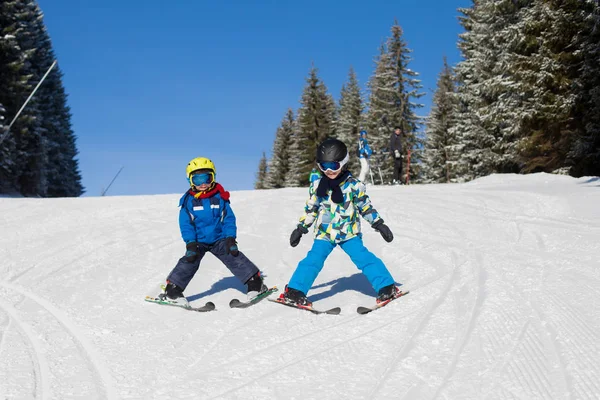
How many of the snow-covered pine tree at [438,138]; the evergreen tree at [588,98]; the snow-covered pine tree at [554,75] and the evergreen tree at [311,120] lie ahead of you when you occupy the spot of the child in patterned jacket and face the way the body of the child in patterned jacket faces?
0

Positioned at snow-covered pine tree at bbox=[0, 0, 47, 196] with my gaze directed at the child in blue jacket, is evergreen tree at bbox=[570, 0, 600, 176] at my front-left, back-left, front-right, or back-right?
front-left

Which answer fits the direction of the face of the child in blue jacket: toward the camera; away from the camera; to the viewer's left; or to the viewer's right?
toward the camera

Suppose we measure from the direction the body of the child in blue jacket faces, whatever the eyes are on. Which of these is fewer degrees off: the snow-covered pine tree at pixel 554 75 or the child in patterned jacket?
the child in patterned jacket

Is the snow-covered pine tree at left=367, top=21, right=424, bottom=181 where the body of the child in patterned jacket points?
no

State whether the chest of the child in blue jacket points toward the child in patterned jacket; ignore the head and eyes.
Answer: no

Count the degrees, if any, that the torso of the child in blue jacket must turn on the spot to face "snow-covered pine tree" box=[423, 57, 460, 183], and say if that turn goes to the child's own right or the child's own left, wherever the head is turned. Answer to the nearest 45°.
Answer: approximately 135° to the child's own left

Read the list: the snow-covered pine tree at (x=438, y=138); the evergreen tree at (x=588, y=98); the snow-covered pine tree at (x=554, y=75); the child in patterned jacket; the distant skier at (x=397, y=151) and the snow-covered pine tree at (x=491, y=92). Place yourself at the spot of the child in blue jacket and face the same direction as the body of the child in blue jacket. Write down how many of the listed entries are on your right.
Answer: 0

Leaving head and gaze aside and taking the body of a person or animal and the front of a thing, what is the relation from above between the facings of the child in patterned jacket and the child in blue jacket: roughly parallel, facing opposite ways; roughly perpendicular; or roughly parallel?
roughly parallel

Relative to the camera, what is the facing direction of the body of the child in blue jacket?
toward the camera

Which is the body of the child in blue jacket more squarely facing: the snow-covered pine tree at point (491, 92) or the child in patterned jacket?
the child in patterned jacket

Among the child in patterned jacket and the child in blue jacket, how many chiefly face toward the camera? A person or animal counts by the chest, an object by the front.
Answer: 2

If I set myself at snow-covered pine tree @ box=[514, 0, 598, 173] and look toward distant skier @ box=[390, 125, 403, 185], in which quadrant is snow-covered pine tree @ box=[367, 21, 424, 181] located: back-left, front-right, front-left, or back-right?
front-right

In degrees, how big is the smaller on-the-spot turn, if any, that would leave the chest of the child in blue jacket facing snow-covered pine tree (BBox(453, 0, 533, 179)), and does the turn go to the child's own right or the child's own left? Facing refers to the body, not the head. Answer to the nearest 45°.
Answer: approximately 135° to the child's own left
